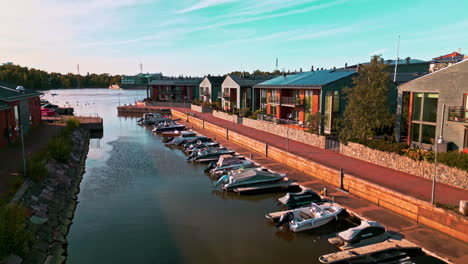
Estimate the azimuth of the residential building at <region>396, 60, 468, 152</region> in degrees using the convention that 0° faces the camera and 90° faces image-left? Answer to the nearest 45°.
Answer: approximately 45°

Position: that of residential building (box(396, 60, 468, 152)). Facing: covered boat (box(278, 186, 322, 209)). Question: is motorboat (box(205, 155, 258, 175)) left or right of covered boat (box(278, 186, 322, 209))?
right

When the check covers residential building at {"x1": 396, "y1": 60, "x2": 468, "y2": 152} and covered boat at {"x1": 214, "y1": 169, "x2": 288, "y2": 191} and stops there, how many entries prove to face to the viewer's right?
1

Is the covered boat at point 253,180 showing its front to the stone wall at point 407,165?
yes

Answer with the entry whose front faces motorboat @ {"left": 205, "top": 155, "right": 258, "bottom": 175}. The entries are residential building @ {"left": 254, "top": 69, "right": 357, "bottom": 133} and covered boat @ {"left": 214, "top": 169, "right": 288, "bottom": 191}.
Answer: the residential building

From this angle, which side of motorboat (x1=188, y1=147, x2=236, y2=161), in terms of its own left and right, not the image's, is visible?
right

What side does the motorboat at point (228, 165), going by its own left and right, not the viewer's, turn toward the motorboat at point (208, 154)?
left

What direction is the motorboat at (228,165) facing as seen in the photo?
to the viewer's right

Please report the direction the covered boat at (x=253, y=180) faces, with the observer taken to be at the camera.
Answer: facing to the right of the viewer

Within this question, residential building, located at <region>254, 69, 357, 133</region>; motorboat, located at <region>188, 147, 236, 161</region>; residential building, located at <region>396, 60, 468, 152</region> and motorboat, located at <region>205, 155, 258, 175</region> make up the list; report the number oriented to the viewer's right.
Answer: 2
